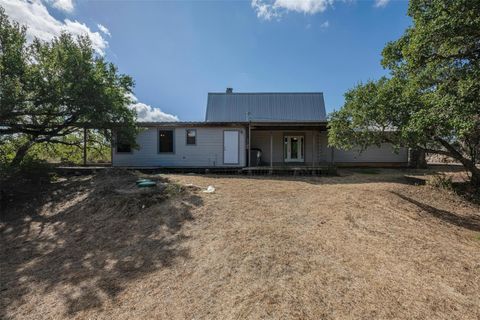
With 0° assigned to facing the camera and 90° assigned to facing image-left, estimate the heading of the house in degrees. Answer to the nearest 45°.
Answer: approximately 0°

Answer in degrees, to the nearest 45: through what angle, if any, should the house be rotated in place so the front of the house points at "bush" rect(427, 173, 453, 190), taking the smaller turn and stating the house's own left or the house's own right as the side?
approximately 45° to the house's own left

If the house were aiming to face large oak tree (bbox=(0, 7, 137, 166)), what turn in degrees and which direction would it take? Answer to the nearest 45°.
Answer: approximately 45° to its right

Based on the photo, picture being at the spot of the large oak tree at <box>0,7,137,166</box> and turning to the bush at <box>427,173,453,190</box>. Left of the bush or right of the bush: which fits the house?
left

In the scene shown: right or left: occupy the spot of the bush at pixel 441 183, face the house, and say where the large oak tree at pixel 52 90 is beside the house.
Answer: left
